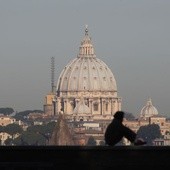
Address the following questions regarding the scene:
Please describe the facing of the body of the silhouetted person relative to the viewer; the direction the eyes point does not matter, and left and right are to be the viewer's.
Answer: facing to the right of the viewer

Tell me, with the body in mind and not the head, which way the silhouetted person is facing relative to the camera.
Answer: to the viewer's right
